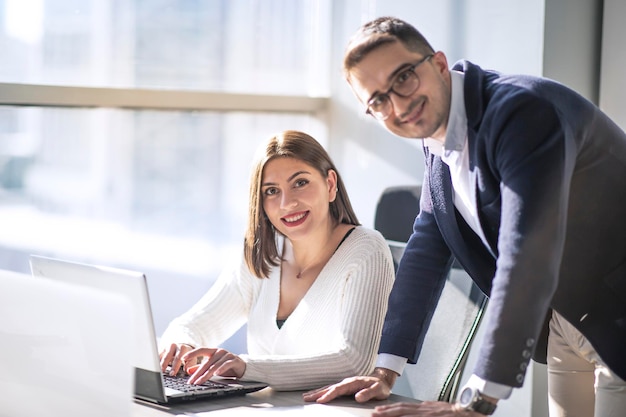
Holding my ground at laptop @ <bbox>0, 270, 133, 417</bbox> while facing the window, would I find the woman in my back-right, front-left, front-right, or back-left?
front-right

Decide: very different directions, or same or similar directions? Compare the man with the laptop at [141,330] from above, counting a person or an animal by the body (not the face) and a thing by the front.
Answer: very different directions

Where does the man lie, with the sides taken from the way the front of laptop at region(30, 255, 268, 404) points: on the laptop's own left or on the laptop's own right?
on the laptop's own right

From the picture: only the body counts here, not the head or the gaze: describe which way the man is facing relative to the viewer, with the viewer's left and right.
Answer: facing the viewer and to the left of the viewer

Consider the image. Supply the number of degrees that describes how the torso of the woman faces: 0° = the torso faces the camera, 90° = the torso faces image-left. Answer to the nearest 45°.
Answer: approximately 45°

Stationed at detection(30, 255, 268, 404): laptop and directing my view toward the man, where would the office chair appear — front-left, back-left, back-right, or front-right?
front-left

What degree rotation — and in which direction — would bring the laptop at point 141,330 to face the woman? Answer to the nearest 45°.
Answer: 0° — it already faces them

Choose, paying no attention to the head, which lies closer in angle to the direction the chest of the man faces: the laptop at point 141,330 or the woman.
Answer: the laptop

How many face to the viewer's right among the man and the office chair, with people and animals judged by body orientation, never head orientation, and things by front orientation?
0

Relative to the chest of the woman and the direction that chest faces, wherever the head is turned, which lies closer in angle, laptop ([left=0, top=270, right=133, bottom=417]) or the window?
the laptop

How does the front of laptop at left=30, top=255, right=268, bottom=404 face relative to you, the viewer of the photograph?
facing away from the viewer and to the right of the viewer

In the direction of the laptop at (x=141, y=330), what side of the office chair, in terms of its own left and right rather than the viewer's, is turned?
front

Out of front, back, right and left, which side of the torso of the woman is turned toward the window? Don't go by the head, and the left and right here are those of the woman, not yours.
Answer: right

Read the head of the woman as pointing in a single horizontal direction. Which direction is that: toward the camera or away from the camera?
toward the camera

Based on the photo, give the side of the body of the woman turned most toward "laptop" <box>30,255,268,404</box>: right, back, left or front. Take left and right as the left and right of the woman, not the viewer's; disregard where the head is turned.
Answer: front

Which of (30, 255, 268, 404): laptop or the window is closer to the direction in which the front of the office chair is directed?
the laptop

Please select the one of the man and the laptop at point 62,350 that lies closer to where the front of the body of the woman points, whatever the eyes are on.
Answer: the laptop

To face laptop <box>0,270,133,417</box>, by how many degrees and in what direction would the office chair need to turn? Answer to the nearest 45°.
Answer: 0° — it already faces it

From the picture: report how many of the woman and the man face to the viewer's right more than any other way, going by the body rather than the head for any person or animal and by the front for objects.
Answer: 0
